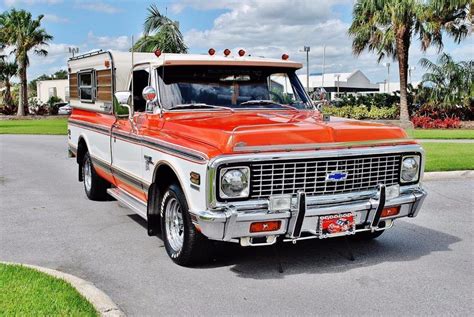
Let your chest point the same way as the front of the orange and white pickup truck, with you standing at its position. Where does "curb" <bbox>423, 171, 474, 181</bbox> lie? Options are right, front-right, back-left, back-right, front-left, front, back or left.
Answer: left

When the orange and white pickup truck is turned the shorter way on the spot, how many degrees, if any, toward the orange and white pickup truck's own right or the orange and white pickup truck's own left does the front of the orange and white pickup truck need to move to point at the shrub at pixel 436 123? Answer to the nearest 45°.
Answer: approximately 135° to the orange and white pickup truck's own left

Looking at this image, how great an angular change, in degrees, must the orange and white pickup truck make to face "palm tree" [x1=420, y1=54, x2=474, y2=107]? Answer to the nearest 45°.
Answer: approximately 90° to its left

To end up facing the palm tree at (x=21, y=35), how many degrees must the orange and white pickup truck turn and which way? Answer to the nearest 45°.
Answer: approximately 180°

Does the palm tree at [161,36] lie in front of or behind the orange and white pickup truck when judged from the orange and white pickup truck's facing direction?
behind

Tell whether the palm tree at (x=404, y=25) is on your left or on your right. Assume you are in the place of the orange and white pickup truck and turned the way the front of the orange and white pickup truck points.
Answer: on your left

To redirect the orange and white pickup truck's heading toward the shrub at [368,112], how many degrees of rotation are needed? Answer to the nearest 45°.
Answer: approximately 135° to its left

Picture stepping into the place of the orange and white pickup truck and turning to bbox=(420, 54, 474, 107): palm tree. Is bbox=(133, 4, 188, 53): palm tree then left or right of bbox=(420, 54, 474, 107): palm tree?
left

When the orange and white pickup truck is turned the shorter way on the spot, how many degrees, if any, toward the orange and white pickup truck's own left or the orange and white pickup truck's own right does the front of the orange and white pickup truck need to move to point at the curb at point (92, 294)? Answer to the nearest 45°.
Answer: approximately 90° to the orange and white pickup truck's own right

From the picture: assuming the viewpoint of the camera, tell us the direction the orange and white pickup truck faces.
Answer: facing the viewer and to the right of the viewer
